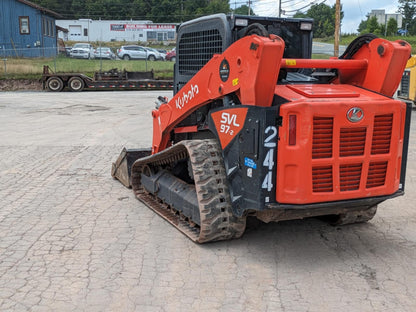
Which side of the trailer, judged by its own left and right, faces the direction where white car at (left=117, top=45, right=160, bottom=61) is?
left

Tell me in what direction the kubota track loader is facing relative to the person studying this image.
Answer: facing away from the viewer and to the left of the viewer

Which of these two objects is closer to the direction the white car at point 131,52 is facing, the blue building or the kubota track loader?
the kubota track loader

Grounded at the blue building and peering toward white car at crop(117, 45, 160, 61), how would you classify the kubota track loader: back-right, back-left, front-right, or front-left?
front-right

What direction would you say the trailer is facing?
to the viewer's right

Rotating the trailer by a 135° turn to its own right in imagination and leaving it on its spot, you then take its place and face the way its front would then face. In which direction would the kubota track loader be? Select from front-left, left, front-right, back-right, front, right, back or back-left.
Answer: front-left

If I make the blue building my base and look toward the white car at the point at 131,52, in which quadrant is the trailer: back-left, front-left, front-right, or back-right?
front-right

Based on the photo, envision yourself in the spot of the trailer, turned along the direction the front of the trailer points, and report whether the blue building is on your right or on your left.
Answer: on your left

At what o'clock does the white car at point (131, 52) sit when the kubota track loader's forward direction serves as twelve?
The white car is roughly at 1 o'clock from the kubota track loader.
